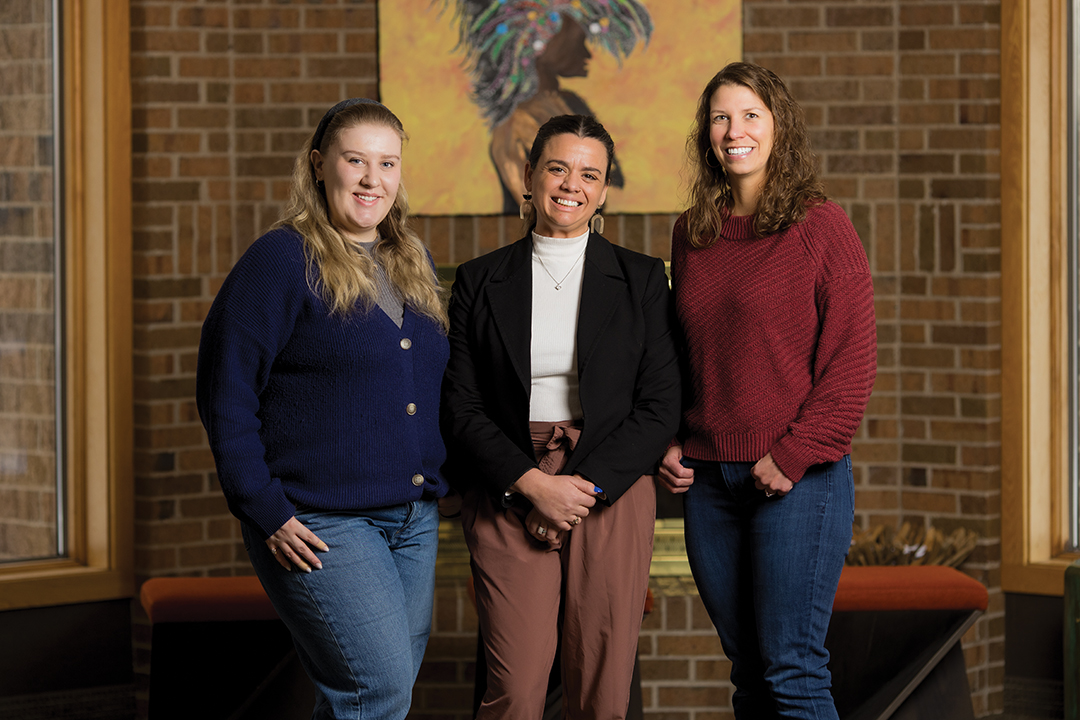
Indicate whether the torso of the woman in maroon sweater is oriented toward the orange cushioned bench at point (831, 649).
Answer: no

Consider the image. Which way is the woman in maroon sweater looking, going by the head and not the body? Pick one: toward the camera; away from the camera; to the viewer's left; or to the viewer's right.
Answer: toward the camera

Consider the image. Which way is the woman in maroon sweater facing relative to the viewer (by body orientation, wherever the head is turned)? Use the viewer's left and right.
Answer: facing the viewer and to the left of the viewer

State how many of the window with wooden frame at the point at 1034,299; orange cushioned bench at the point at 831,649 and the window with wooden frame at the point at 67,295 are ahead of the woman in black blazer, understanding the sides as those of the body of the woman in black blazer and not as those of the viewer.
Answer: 0

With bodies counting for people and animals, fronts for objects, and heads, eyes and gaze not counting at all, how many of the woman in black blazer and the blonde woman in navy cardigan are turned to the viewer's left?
0

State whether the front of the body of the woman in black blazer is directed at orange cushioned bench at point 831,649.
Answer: no

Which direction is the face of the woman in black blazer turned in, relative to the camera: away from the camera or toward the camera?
toward the camera

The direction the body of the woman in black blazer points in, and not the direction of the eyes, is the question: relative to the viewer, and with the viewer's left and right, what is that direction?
facing the viewer

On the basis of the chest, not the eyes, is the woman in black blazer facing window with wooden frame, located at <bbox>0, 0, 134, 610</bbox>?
no

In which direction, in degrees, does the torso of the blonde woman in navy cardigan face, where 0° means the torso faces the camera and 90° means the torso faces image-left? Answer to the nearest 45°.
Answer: approximately 315°
